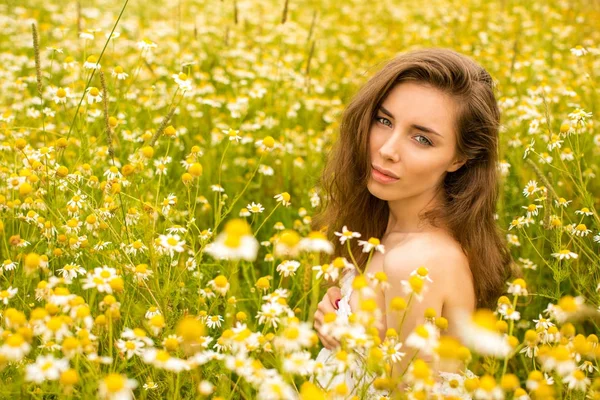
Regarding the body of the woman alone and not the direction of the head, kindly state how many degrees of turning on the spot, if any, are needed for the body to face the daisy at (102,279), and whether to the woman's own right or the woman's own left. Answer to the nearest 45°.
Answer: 0° — they already face it

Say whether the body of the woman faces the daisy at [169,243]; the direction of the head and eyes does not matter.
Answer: yes

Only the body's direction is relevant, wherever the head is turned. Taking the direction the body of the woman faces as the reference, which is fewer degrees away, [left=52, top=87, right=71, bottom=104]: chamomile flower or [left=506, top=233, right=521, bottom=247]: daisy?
the chamomile flower

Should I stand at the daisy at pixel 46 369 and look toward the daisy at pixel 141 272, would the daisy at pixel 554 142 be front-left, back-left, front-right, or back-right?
front-right

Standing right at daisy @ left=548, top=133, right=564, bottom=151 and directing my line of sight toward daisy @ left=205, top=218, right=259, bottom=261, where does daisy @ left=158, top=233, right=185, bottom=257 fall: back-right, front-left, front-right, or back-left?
front-right

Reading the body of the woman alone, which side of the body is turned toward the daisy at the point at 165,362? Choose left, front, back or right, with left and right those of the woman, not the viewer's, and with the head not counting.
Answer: front

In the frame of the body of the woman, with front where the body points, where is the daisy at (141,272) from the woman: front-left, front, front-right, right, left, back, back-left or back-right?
front

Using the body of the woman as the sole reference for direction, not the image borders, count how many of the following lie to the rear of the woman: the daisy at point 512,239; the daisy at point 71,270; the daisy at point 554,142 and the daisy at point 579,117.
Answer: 3

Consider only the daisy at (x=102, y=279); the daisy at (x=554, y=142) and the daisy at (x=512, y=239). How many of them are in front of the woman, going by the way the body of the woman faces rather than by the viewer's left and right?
1

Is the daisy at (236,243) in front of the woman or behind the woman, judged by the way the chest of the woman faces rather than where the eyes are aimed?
in front

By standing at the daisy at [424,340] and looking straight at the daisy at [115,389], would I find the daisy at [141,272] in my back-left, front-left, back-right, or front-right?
front-right

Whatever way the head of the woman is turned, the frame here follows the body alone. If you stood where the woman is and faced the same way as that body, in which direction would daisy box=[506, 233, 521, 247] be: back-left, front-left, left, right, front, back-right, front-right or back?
back

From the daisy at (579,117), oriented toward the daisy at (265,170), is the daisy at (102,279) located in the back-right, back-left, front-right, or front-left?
front-left

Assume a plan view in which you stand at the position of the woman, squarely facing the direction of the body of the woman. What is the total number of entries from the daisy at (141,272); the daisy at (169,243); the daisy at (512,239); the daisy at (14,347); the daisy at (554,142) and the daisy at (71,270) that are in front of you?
4

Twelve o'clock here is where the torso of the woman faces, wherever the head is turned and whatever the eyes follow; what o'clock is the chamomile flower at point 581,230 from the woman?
The chamomile flower is roughly at 7 o'clock from the woman.

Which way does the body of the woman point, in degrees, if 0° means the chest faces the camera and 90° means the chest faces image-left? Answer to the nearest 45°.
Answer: approximately 45°

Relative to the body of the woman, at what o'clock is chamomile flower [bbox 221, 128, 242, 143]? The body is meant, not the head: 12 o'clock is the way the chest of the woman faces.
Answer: The chamomile flower is roughly at 2 o'clock from the woman.
